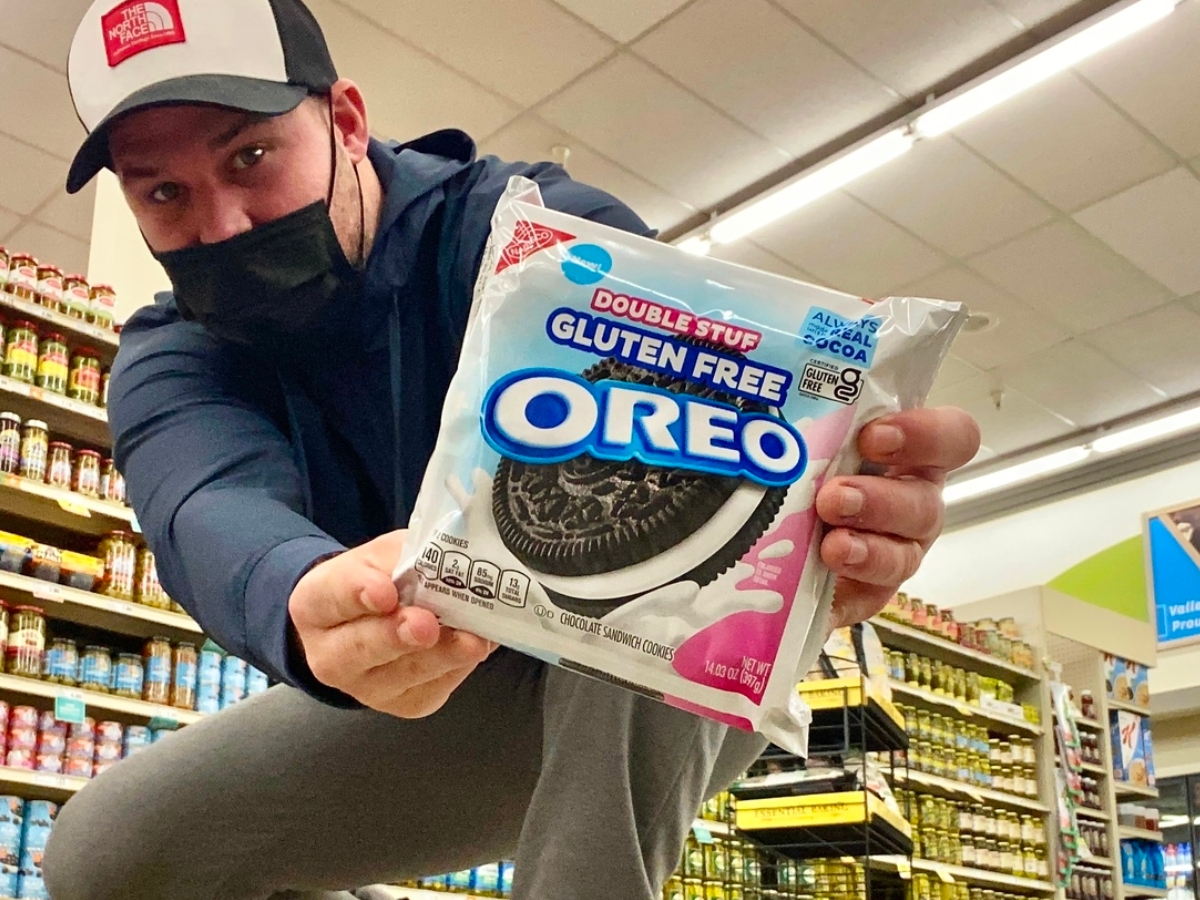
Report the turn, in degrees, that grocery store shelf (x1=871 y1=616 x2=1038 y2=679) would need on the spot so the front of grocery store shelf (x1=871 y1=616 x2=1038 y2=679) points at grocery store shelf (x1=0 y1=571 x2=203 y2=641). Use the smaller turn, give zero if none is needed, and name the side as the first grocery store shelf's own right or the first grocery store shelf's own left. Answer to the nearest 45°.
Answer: approximately 90° to the first grocery store shelf's own right

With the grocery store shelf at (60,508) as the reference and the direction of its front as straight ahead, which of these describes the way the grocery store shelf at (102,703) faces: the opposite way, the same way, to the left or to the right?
the same way

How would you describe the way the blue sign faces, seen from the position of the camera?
facing the viewer

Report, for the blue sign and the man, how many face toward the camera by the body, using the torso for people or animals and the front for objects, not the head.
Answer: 2

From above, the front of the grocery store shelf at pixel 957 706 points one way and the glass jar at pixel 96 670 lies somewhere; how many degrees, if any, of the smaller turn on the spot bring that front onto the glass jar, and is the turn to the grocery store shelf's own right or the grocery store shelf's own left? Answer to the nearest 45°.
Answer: approximately 90° to the grocery store shelf's own right

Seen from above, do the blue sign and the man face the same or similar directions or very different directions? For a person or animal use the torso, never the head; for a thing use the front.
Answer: same or similar directions

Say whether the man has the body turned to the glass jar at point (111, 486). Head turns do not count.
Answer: no

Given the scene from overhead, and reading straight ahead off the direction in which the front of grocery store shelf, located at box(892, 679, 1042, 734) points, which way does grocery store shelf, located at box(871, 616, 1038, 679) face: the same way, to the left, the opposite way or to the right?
the same way

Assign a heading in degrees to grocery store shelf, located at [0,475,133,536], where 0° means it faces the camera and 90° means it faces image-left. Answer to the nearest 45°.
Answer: approximately 315°

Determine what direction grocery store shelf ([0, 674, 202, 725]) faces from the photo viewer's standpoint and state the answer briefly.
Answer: facing the viewer and to the right of the viewer

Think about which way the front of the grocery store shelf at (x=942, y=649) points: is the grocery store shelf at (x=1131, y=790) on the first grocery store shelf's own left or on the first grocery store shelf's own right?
on the first grocery store shelf's own left

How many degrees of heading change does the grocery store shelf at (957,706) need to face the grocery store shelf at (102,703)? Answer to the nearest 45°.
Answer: approximately 90° to its right

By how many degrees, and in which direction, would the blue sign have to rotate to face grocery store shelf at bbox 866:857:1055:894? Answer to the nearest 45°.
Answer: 0° — it already faces it

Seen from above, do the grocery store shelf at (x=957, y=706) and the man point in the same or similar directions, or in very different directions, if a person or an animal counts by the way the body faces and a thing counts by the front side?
same or similar directions

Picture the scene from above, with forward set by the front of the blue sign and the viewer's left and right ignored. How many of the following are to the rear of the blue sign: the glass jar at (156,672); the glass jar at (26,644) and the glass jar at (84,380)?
0

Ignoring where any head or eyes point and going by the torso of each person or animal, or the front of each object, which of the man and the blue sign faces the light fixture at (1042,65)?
the blue sign
